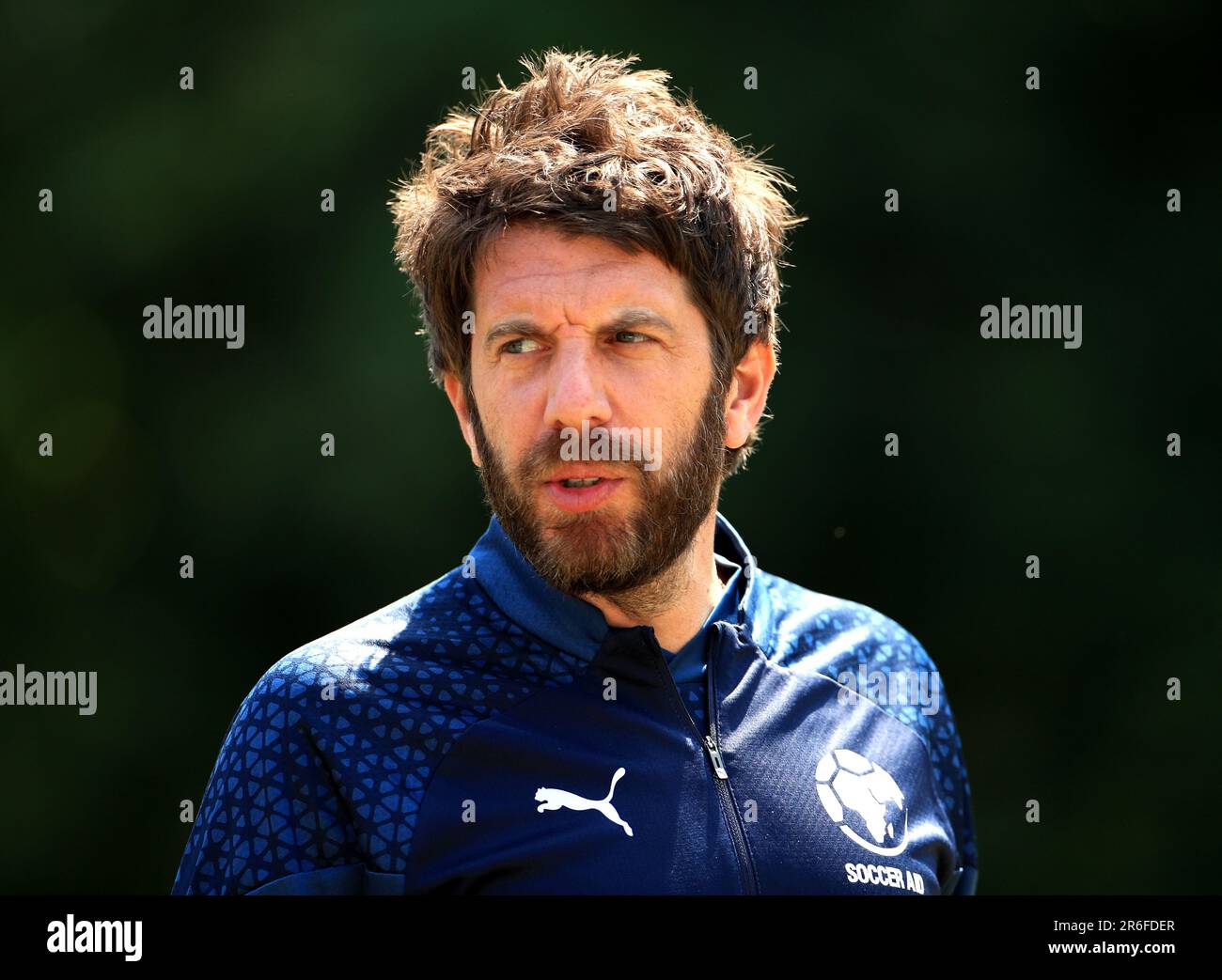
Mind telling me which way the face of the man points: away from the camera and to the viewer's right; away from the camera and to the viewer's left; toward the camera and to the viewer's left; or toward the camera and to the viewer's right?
toward the camera and to the viewer's left

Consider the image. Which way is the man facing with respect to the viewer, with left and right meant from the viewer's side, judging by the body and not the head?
facing the viewer and to the right of the viewer
